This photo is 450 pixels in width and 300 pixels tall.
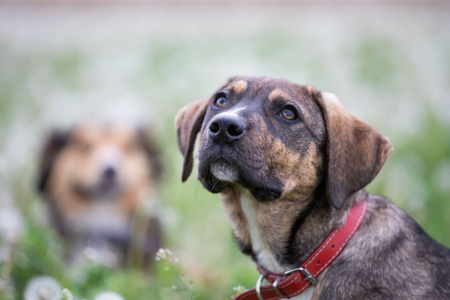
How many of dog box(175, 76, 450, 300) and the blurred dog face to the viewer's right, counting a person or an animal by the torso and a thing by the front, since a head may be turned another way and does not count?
0

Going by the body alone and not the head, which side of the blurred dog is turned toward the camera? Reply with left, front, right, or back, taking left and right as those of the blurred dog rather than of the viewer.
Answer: front

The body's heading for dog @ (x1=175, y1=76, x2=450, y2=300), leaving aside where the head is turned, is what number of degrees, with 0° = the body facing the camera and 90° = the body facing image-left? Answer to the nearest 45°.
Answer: approximately 45°

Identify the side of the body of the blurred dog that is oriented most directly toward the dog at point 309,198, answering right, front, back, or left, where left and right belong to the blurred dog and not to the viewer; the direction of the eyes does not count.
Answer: front

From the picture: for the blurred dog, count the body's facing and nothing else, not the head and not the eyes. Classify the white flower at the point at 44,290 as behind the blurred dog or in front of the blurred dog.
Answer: in front

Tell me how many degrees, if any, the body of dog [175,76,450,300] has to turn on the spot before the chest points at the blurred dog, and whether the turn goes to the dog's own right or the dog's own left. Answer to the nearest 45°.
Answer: approximately 90° to the dog's own right
